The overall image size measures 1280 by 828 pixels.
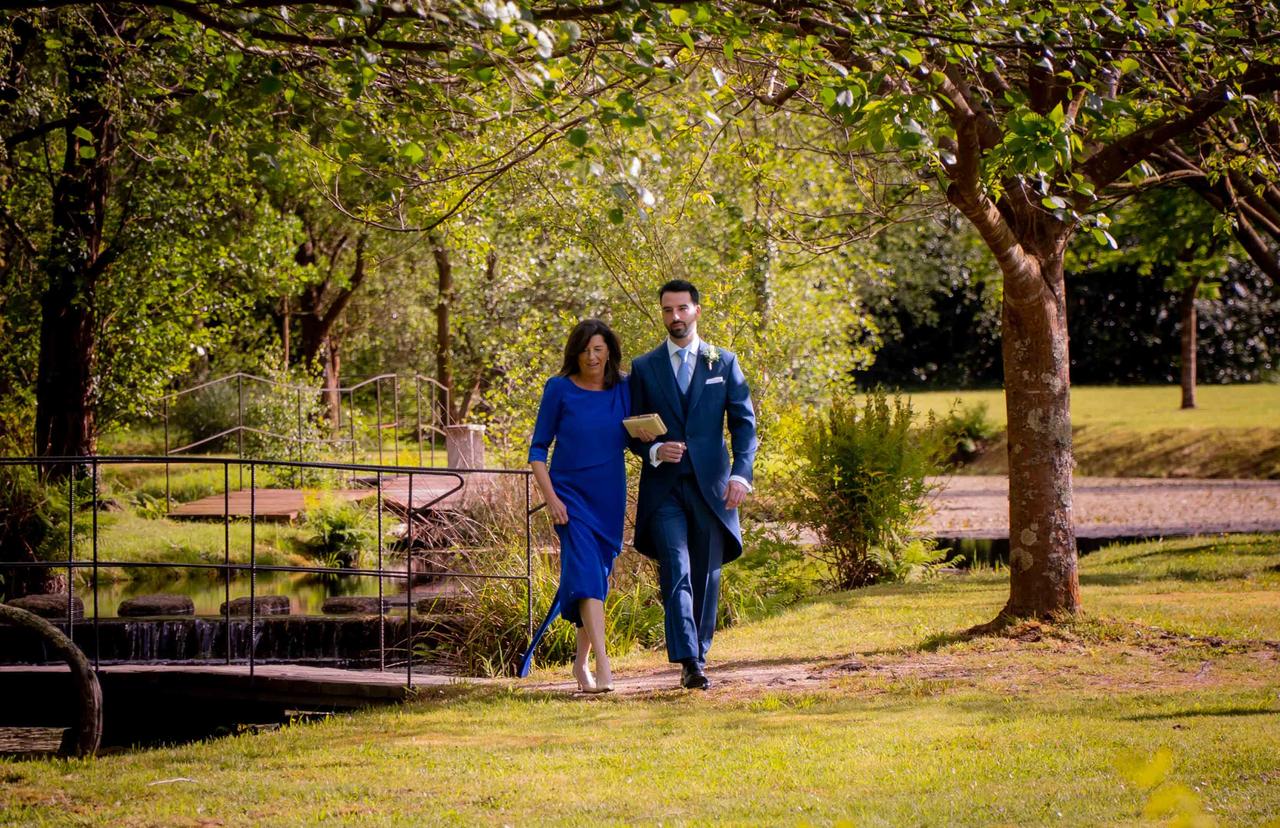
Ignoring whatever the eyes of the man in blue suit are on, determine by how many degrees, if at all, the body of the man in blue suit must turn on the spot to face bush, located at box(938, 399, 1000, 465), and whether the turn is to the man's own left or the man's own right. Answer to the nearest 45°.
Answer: approximately 180°

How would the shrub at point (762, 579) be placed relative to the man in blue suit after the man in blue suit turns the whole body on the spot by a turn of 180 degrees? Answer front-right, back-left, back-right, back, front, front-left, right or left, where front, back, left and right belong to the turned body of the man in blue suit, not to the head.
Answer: front

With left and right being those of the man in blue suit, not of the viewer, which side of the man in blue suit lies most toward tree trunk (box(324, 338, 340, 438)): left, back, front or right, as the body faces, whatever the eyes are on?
back

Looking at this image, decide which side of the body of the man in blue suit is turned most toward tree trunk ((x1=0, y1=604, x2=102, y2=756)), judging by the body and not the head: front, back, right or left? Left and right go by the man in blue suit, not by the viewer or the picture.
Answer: right

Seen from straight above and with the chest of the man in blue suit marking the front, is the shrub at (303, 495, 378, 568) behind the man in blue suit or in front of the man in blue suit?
behind

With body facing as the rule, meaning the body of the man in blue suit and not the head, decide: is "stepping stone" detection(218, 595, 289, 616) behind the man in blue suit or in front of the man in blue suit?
behind

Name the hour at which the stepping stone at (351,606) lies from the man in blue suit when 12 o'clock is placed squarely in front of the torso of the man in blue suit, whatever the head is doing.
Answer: The stepping stone is roughly at 5 o'clock from the man in blue suit.

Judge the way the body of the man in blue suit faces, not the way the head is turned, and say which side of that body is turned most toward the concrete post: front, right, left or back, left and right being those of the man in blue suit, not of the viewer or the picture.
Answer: back

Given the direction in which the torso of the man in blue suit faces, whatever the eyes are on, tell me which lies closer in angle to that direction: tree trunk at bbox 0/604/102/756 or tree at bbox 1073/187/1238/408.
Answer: the tree trunk

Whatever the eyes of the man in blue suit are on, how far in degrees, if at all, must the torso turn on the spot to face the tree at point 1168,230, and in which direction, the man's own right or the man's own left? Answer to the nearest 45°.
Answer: approximately 135° to the man's own left

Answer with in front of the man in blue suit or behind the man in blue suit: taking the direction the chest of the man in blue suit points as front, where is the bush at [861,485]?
behind

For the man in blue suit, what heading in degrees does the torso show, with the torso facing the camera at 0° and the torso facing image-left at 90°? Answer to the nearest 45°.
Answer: approximately 0°
